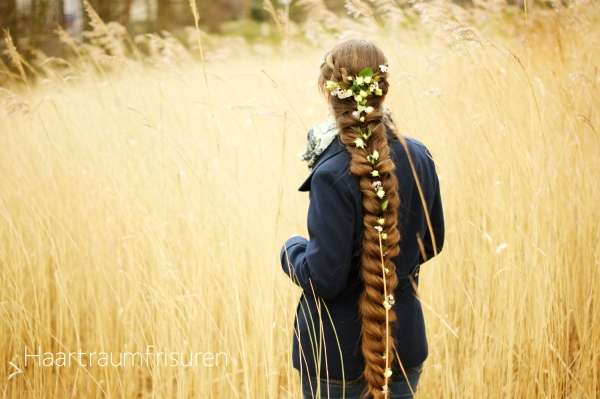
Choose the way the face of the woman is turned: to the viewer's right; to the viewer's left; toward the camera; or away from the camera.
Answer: away from the camera

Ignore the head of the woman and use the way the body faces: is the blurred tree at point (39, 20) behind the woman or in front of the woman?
in front

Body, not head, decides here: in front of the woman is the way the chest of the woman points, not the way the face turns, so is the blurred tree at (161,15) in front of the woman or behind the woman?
in front

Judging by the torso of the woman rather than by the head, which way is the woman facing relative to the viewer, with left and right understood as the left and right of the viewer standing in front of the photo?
facing away from the viewer and to the left of the viewer
